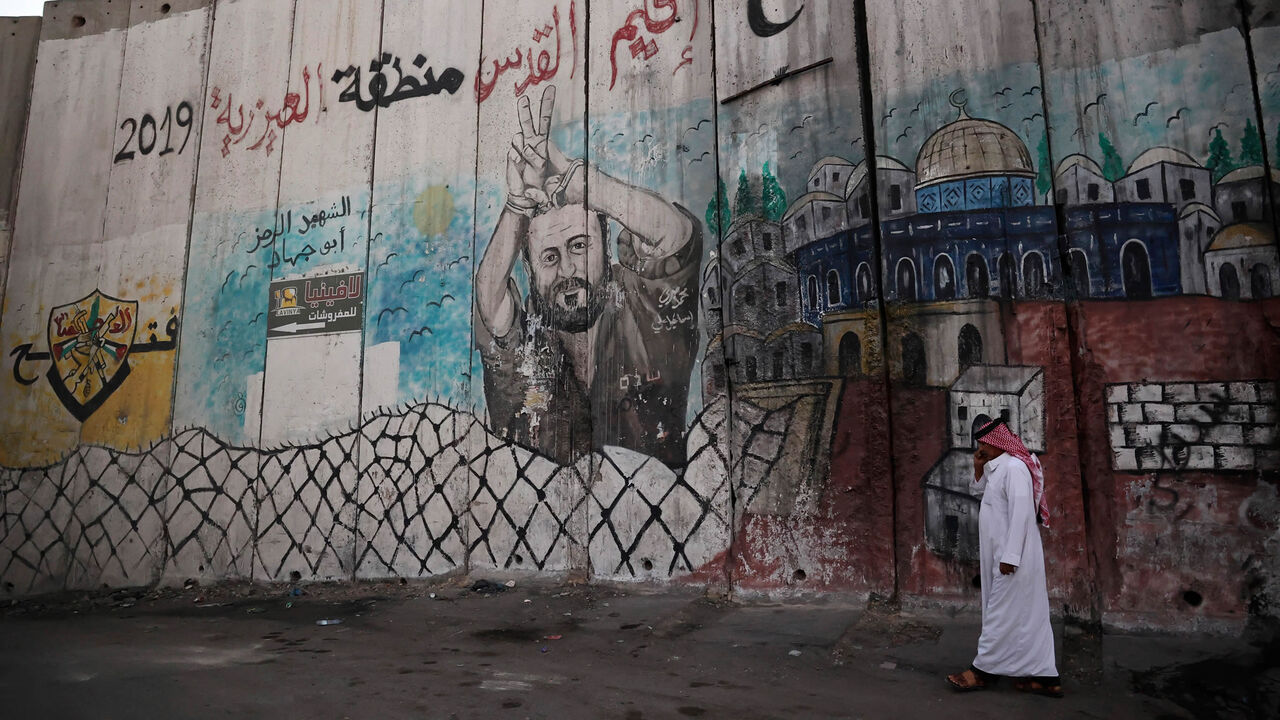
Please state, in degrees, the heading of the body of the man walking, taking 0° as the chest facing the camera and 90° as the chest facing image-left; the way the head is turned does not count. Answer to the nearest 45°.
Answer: approximately 90°

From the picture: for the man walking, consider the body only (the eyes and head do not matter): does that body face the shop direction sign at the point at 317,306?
yes

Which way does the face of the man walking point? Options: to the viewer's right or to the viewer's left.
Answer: to the viewer's left
